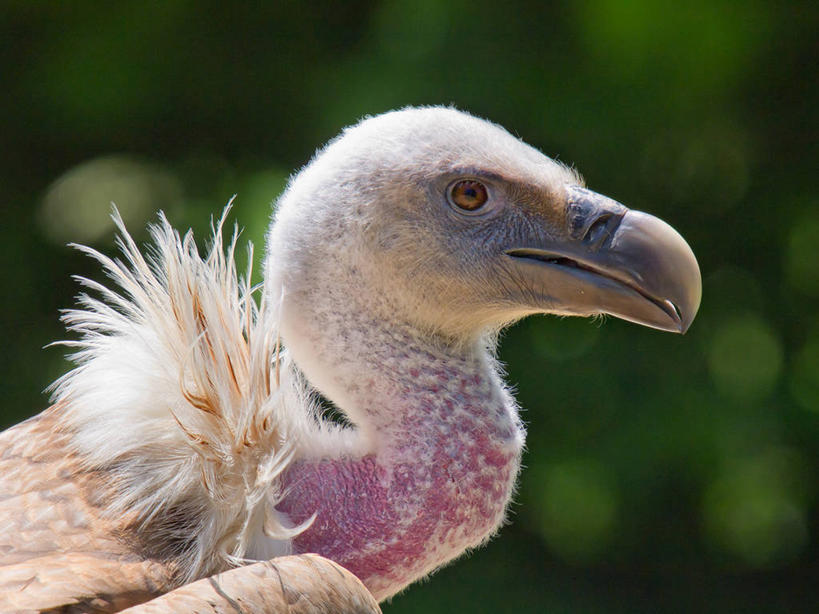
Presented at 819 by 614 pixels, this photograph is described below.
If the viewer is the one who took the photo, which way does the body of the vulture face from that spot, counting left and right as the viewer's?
facing to the right of the viewer
